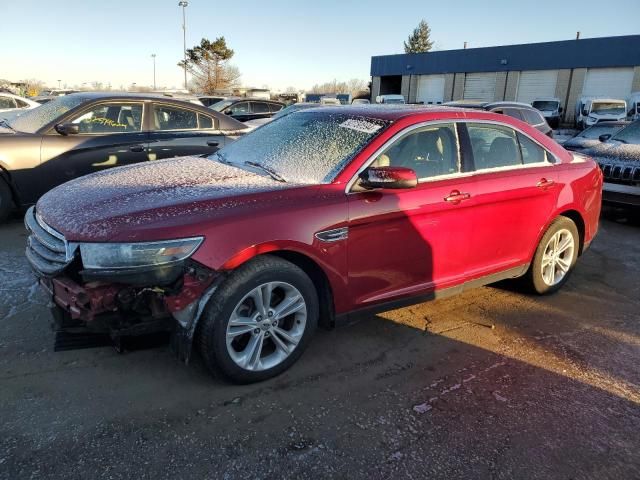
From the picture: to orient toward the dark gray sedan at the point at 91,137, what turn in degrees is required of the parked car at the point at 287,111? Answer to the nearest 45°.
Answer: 0° — it already faces it

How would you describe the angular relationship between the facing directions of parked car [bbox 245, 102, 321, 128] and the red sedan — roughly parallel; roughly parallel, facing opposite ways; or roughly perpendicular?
roughly parallel

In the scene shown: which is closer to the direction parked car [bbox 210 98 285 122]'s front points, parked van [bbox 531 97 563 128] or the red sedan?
the red sedan

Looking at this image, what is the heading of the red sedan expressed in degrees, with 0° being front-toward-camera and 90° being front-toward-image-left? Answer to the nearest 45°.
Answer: approximately 45°

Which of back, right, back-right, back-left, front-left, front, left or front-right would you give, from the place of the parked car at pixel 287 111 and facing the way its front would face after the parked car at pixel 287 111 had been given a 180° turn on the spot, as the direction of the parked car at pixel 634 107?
front

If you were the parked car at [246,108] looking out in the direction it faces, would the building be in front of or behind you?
behind

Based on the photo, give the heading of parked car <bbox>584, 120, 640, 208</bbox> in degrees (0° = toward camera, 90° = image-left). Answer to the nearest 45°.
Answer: approximately 45°

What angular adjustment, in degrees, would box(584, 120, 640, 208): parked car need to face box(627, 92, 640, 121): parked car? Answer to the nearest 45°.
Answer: approximately 135° to its right

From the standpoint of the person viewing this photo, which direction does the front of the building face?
facing the viewer and to the left of the viewer

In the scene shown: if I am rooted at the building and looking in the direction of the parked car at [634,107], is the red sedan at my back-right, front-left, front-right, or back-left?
front-right
